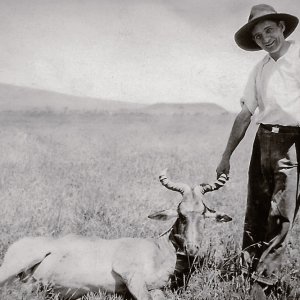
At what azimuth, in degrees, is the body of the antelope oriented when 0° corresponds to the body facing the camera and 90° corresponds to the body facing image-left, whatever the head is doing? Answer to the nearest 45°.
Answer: approximately 270°
